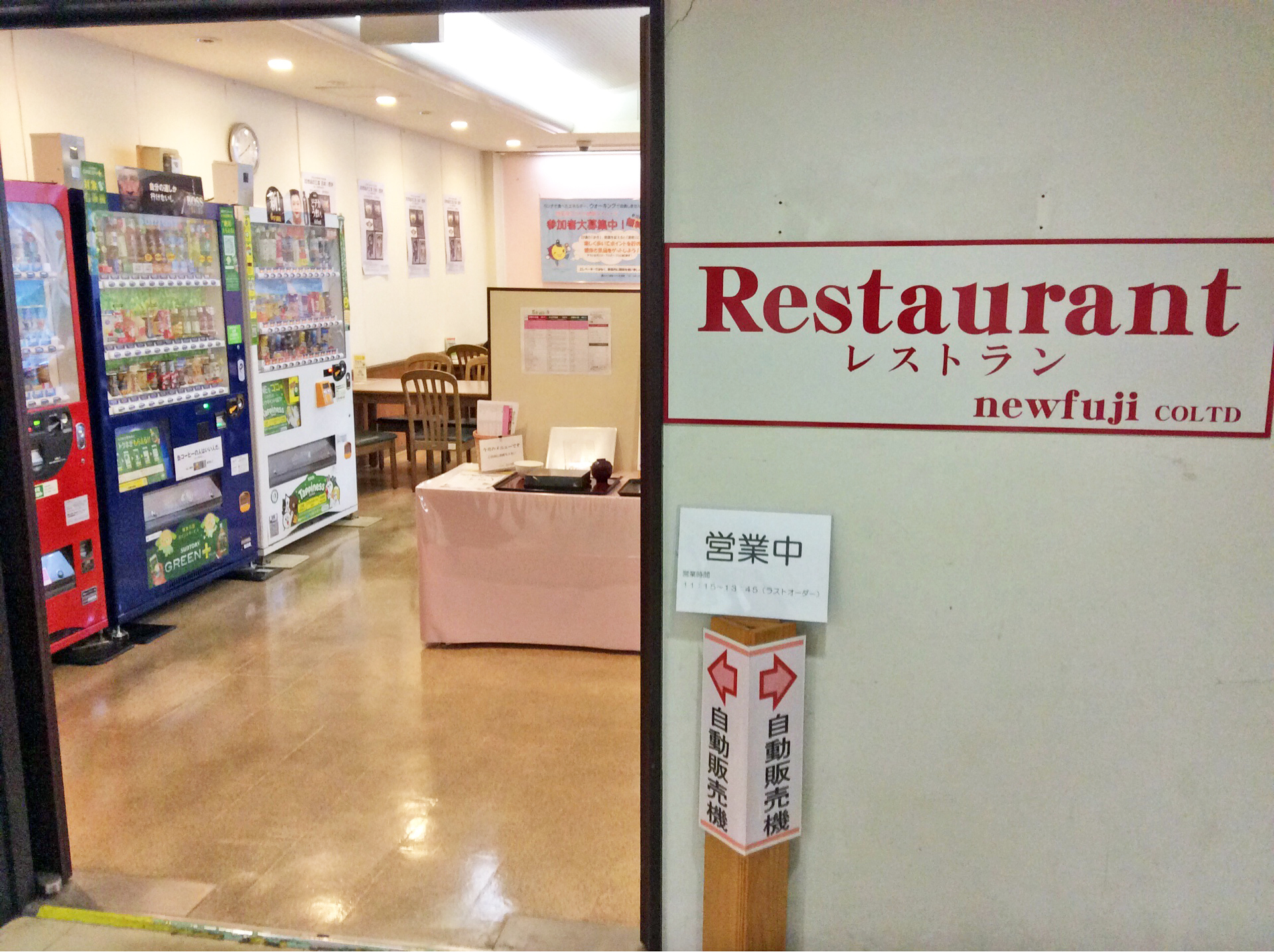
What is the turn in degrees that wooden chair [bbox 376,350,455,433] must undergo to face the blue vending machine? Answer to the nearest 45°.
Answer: approximately 45° to its left

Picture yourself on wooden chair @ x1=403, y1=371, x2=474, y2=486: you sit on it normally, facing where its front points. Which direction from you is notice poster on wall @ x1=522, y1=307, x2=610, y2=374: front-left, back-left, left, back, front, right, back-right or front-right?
back-right

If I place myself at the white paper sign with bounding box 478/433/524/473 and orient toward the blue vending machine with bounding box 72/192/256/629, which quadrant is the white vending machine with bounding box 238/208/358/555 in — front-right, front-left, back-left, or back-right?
front-right

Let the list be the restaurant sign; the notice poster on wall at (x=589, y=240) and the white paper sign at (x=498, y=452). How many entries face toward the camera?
3

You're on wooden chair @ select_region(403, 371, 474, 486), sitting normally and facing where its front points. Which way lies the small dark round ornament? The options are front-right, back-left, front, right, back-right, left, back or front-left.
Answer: back-right

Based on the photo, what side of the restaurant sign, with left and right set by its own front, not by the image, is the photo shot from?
front

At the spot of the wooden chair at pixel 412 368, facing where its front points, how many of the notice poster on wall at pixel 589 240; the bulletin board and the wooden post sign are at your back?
1

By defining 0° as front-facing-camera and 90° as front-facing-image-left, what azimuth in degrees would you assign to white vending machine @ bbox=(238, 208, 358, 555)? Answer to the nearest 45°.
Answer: approximately 315°

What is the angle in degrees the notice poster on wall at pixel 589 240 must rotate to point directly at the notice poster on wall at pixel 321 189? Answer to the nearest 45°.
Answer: approximately 45° to its right

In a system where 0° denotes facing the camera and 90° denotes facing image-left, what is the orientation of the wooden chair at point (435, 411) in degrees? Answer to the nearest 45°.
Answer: approximately 225°

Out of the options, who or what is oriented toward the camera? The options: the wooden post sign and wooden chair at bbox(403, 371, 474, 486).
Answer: the wooden post sign

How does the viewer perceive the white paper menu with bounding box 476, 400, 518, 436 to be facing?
facing the viewer

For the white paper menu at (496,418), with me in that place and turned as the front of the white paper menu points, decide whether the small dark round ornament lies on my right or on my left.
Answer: on my left

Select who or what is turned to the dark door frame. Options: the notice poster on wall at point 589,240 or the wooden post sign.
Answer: the notice poster on wall
